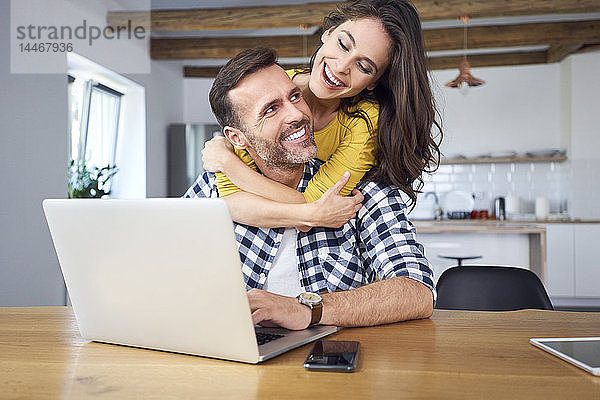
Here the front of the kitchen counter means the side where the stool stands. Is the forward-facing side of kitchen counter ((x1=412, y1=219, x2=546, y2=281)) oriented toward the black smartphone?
yes

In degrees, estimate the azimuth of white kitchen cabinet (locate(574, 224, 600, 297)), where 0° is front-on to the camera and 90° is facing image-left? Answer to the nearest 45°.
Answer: approximately 0°

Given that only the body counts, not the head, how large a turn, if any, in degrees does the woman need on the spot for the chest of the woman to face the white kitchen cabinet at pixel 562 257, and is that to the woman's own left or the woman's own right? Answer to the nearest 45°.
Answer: approximately 180°

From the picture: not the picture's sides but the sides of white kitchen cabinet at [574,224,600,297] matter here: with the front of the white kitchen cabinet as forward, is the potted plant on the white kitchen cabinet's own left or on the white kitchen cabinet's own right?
on the white kitchen cabinet's own right

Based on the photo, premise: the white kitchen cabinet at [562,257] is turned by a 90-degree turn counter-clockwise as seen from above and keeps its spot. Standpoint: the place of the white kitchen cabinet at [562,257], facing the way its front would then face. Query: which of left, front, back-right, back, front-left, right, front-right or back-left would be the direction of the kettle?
back-left

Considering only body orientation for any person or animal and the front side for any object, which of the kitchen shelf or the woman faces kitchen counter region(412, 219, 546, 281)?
the kitchen shelf

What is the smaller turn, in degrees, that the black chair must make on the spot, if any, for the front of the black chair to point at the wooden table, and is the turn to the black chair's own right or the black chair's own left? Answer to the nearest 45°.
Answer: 0° — it already faces it

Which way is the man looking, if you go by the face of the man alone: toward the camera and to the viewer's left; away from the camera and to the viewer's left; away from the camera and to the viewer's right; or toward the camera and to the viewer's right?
toward the camera and to the viewer's right

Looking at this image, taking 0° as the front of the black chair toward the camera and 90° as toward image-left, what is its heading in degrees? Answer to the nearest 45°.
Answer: approximately 0°

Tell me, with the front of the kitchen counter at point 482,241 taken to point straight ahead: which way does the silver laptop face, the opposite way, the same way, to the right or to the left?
the opposite way

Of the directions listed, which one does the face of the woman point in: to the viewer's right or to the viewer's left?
to the viewer's left

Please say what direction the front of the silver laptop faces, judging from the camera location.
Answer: facing away from the viewer and to the right of the viewer
